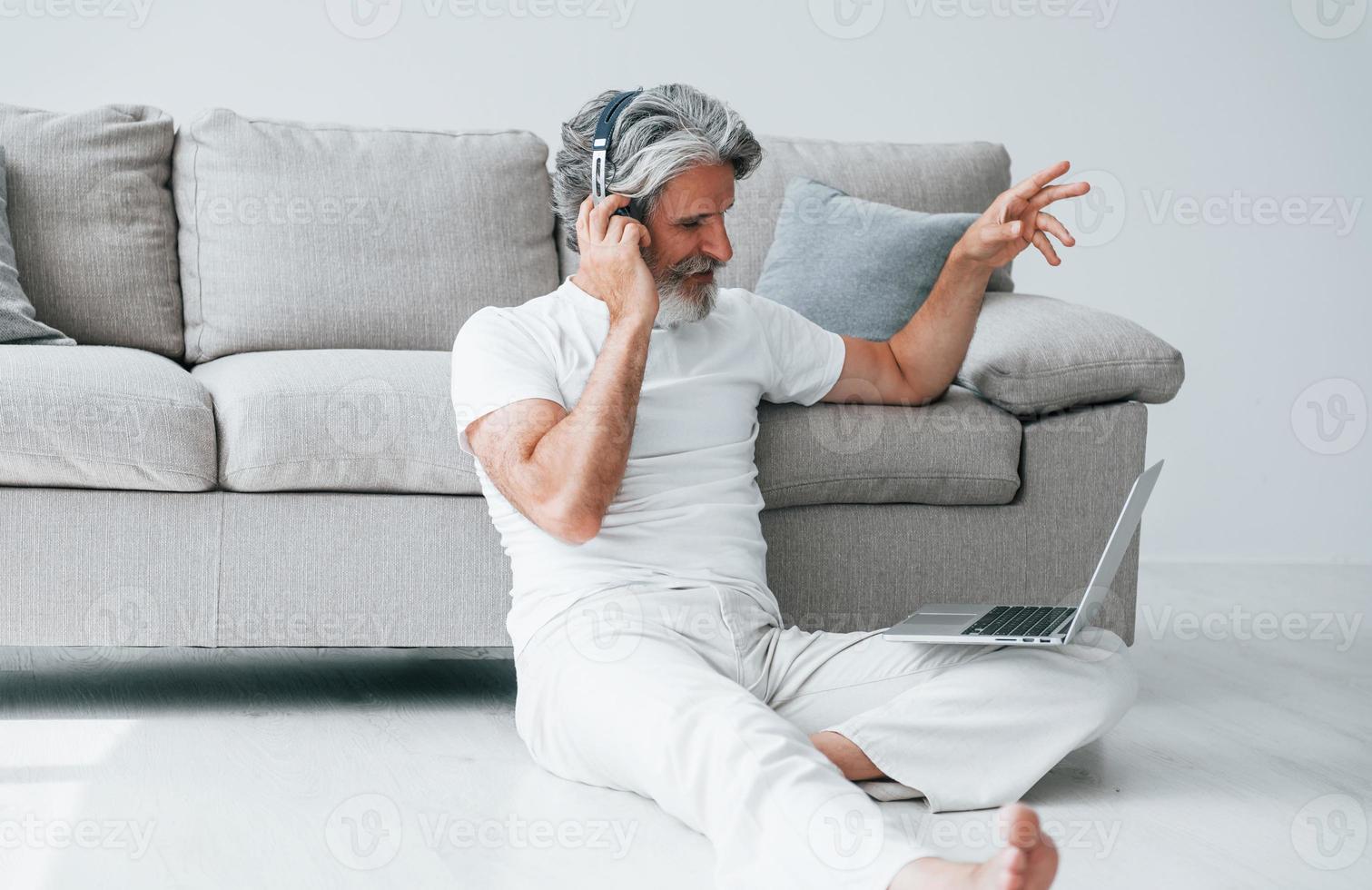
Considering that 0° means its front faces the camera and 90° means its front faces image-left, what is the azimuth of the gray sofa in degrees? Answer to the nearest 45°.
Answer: approximately 0°

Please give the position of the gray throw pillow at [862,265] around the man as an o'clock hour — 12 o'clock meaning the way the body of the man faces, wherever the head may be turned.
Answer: The gray throw pillow is roughly at 8 o'clock from the man.

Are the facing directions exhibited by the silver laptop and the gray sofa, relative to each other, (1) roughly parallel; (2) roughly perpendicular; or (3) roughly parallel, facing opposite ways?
roughly perpendicular

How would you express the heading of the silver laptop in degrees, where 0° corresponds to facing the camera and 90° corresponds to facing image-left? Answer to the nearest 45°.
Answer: approximately 90°

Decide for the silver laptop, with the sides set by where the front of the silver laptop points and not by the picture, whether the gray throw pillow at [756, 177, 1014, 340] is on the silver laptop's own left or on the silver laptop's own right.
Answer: on the silver laptop's own right

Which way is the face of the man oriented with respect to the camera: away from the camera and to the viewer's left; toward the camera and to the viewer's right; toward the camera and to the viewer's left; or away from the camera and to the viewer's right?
toward the camera and to the viewer's right

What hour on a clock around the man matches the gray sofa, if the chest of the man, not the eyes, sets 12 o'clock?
The gray sofa is roughly at 6 o'clock from the man.

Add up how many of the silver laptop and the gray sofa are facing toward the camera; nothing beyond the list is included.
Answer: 1
